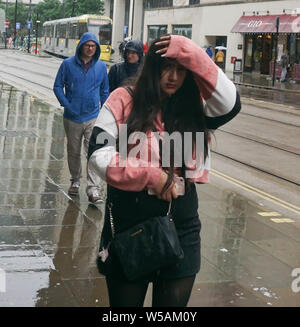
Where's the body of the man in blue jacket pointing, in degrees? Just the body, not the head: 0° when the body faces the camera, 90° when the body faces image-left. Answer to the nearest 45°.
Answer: approximately 0°

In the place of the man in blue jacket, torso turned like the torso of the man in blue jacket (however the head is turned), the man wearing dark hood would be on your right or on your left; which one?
on your left
